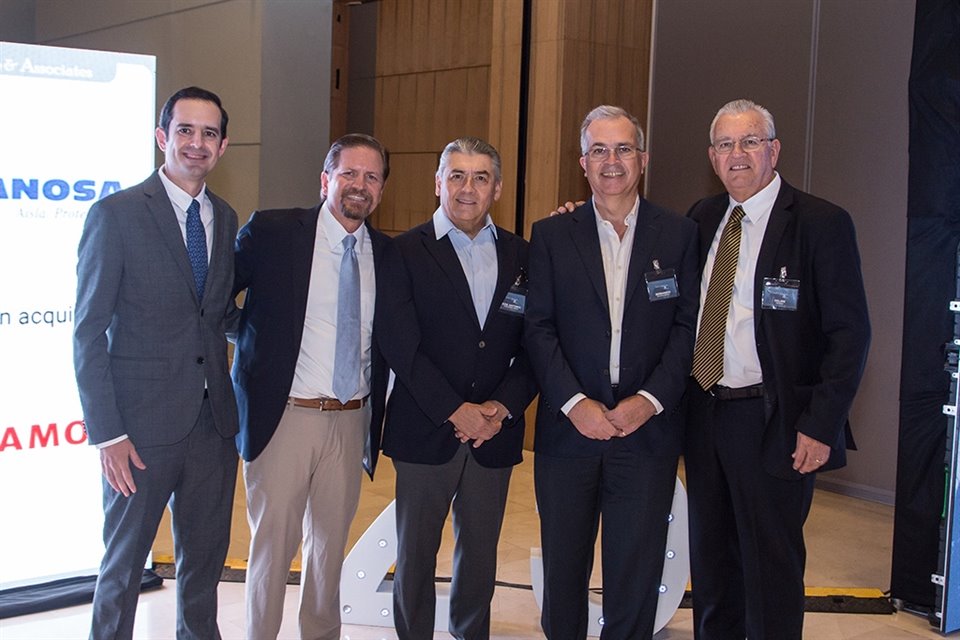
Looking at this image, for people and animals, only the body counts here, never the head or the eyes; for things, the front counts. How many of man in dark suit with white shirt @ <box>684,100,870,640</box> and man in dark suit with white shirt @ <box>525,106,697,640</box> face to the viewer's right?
0

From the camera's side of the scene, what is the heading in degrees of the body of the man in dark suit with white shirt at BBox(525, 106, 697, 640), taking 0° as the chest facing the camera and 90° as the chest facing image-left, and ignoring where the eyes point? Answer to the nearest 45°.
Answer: approximately 0°

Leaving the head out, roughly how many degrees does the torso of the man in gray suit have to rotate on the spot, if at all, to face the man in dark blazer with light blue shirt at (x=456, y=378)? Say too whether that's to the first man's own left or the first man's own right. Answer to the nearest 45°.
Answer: approximately 45° to the first man's own left

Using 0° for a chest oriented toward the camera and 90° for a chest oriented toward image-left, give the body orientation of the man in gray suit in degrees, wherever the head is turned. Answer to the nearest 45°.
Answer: approximately 315°

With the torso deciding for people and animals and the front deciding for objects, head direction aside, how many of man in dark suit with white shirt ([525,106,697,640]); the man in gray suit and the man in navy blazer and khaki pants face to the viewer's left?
0

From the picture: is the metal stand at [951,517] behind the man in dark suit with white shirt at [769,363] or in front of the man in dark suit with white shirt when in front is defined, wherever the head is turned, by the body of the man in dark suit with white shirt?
behind

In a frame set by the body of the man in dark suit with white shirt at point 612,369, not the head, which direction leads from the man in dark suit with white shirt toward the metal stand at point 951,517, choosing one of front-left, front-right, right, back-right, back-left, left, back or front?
back-left

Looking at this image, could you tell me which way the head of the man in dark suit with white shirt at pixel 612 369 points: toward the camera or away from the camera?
toward the camera

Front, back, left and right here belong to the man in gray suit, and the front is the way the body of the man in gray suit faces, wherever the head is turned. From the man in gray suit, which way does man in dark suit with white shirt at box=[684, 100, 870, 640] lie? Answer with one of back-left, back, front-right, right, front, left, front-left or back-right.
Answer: front-left

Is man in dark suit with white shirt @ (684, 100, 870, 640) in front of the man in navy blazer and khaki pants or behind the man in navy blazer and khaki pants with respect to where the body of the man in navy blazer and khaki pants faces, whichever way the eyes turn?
in front

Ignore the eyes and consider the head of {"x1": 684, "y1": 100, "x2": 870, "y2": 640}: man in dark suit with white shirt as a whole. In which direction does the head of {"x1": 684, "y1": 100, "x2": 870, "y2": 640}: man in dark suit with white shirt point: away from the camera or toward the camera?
toward the camera

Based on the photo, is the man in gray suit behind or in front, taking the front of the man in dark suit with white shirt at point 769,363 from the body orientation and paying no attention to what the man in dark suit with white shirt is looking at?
in front

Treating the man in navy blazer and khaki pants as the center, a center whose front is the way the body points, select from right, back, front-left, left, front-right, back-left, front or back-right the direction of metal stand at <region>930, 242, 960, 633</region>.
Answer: front-left

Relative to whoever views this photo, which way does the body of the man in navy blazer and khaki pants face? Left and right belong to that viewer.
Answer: facing the viewer and to the right of the viewer

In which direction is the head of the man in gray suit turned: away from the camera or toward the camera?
toward the camera
